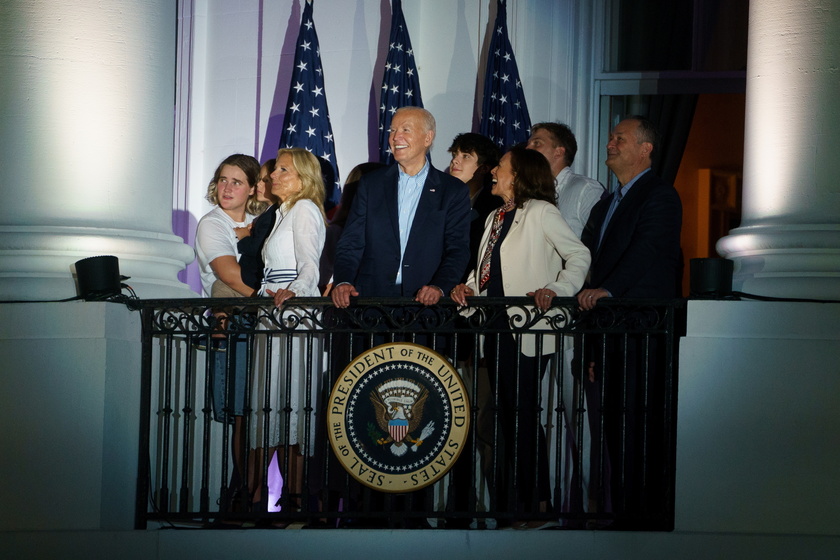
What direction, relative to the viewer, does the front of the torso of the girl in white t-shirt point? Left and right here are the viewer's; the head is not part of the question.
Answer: facing the viewer and to the right of the viewer

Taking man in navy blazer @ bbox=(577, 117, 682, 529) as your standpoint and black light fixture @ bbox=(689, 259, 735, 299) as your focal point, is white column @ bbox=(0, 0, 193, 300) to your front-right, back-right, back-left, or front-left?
back-right

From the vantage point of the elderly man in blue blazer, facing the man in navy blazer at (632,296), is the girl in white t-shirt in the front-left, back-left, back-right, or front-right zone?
back-left

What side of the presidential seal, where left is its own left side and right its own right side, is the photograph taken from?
front

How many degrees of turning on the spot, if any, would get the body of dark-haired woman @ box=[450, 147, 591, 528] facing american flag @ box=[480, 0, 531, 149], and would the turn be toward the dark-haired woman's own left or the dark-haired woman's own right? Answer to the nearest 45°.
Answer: approximately 135° to the dark-haired woman's own right

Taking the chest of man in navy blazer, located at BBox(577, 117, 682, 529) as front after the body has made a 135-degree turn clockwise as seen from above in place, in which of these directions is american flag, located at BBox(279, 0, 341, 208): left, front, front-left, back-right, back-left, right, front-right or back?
front-left

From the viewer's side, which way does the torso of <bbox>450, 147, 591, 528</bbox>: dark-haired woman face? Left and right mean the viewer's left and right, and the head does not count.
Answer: facing the viewer and to the left of the viewer

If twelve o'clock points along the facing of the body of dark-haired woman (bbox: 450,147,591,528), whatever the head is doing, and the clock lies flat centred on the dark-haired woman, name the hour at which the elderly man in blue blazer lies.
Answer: The elderly man in blue blazer is roughly at 2 o'clock from the dark-haired woman.

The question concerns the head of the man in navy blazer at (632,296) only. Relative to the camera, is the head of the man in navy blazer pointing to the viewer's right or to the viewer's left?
to the viewer's left

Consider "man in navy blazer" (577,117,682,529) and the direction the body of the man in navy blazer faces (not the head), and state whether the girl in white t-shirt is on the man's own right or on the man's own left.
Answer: on the man's own right

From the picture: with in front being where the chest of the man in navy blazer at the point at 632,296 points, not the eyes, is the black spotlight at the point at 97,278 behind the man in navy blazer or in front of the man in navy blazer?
in front

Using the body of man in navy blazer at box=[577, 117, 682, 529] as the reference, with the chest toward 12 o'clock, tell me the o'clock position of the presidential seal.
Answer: The presidential seal is roughly at 1 o'clock from the man in navy blazer.
